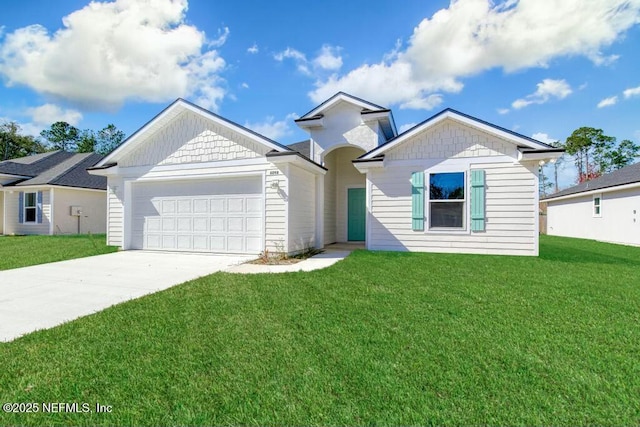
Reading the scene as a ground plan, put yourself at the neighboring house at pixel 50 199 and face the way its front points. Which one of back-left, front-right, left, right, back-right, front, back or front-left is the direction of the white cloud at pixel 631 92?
left

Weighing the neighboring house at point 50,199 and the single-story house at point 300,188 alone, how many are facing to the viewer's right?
0

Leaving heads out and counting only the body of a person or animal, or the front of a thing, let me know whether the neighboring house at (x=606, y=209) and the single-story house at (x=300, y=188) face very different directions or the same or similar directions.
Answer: same or similar directions

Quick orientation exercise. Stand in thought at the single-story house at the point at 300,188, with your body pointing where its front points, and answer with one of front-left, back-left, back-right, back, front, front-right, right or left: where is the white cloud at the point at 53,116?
back-right

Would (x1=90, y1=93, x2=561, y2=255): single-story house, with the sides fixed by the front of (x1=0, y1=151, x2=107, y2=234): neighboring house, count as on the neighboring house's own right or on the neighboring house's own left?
on the neighboring house's own left

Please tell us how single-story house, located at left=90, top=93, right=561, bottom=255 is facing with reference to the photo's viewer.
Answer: facing the viewer

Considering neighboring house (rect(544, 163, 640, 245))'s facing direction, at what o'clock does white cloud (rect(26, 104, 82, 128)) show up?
The white cloud is roughly at 4 o'clock from the neighboring house.

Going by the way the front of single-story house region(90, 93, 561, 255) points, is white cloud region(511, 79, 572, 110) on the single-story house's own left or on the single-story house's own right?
on the single-story house's own left

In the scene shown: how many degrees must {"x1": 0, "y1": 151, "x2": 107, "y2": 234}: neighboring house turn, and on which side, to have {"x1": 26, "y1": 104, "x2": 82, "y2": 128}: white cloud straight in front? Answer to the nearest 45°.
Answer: approximately 135° to its right

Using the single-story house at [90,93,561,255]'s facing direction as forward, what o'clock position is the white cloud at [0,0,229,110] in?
The white cloud is roughly at 4 o'clock from the single-story house.

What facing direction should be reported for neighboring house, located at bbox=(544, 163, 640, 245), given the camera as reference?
facing the viewer and to the right of the viewer

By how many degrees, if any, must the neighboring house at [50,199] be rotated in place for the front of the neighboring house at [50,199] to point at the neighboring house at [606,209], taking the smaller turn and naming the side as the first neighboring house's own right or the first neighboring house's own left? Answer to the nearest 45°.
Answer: approximately 90° to the first neighboring house's own left
